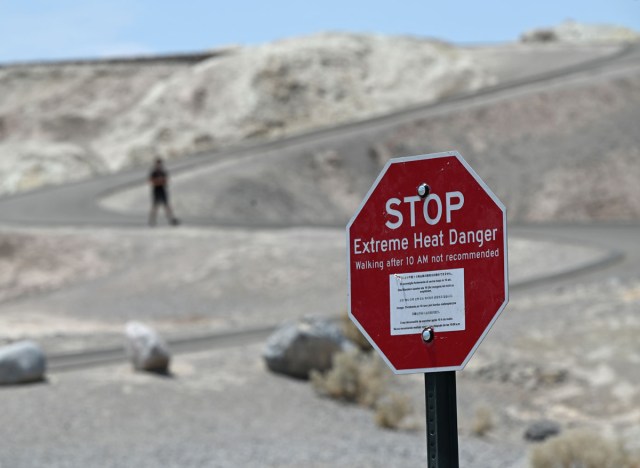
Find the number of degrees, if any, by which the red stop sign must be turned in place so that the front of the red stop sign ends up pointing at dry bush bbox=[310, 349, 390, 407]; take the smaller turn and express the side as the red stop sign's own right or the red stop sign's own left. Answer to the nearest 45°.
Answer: approximately 135° to the red stop sign's own right

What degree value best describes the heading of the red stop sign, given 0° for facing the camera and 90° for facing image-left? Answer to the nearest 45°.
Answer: approximately 45°

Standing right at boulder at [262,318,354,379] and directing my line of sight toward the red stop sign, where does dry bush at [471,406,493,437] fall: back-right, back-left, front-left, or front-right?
front-left

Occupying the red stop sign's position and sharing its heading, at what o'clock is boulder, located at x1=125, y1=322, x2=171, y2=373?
The boulder is roughly at 4 o'clock from the red stop sign.

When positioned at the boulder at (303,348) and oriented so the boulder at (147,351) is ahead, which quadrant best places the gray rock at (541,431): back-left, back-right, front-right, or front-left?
back-left

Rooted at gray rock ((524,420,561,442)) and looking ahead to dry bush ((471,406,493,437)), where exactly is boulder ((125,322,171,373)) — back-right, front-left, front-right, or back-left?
front-right
